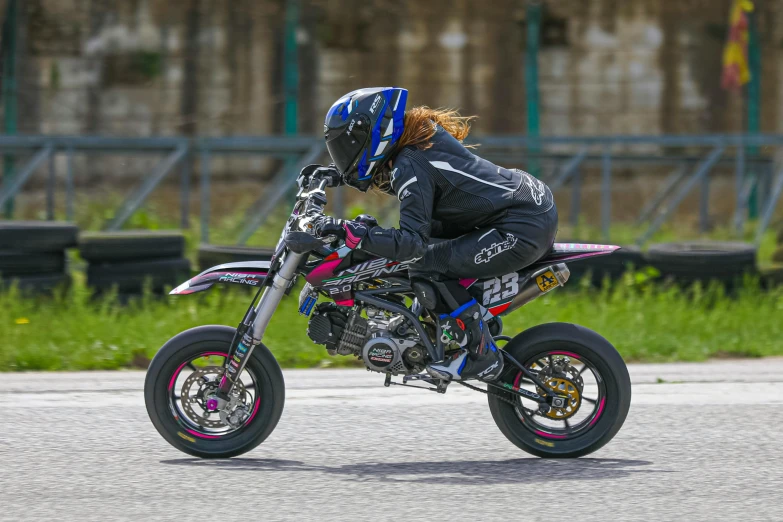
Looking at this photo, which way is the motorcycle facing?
to the viewer's left

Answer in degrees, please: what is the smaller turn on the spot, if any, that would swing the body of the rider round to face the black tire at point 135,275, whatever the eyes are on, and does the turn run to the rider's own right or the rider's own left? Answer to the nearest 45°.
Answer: approximately 45° to the rider's own right

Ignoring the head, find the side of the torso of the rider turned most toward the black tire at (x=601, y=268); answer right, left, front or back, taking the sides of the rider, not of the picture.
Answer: right

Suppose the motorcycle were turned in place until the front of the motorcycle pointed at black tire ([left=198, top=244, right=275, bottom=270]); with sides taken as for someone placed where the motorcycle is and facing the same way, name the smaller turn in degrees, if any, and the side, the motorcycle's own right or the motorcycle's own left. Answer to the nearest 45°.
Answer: approximately 90° to the motorcycle's own right

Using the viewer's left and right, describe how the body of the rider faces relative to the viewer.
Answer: facing to the left of the viewer

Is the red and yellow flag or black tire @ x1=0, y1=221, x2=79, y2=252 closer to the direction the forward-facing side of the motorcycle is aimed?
the black tire

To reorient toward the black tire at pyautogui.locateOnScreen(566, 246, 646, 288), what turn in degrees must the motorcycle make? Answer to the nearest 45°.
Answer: approximately 90° to its right

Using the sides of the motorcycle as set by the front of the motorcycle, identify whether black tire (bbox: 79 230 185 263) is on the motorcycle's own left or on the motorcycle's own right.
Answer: on the motorcycle's own right

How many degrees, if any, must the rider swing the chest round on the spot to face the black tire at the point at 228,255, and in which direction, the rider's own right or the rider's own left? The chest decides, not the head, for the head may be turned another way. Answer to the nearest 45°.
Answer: approximately 90° to the rider's own right

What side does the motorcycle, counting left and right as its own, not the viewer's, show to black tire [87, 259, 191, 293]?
right

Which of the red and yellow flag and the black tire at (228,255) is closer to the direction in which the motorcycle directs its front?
the black tire

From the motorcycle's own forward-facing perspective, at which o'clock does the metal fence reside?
The metal fence is roughly at 3 o'clock from the motorcycle.
